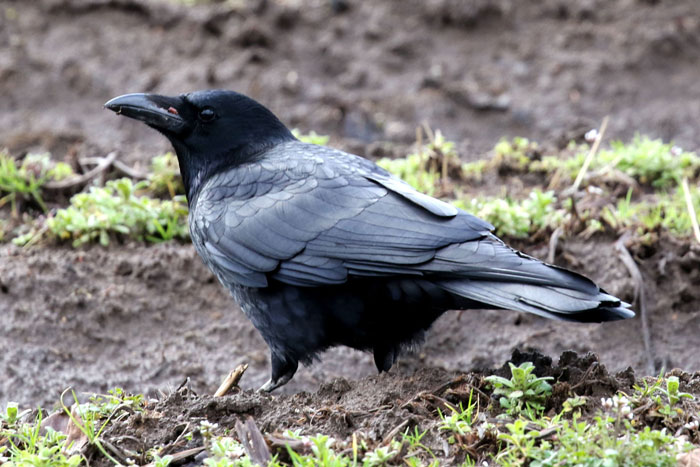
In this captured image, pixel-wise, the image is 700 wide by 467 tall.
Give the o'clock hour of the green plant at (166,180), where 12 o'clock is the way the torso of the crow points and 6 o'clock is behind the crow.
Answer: The green plant is roughly at 2 o'clock from the crow.

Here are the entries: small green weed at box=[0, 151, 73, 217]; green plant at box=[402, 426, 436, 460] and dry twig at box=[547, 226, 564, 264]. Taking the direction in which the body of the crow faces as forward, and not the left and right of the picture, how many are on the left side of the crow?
1

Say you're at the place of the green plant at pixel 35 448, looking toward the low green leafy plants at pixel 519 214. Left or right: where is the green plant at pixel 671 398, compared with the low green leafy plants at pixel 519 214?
right

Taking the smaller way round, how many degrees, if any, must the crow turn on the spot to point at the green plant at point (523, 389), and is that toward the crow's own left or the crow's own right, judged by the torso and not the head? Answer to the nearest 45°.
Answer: approximately 135° to the crow's own left

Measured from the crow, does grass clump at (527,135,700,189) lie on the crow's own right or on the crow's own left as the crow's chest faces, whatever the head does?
on the crow's own right

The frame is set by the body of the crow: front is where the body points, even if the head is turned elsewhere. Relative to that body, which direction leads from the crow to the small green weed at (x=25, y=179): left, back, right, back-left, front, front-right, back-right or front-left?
front-right

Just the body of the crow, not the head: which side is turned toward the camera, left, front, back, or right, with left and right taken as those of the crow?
left

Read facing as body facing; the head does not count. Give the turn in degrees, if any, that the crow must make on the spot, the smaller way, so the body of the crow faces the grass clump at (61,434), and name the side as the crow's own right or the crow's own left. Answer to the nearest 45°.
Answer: approximately 45° to the crow's own left

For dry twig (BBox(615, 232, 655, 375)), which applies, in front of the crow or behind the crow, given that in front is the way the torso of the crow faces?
behind

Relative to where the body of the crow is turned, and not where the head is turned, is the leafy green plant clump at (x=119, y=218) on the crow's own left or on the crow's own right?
on the crow's own right

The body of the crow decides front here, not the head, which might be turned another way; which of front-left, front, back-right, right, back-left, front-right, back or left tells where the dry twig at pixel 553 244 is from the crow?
back-right

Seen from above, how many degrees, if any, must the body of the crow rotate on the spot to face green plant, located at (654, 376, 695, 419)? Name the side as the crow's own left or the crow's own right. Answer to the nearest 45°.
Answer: approximately 135° to the crow's own left
